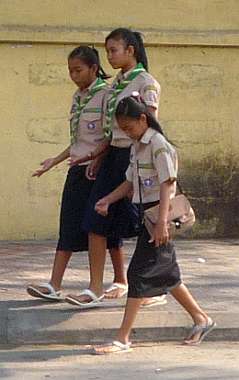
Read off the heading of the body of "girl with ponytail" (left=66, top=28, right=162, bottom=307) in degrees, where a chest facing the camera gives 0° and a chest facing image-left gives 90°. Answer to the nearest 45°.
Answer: approximately 45°

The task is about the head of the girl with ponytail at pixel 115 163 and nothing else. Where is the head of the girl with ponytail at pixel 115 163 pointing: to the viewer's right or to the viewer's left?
to the viewer's left
